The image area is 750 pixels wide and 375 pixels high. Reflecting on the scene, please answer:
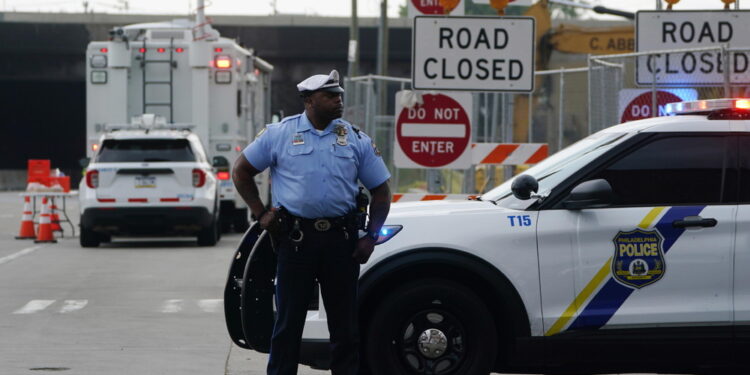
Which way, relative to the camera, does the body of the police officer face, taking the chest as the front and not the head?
toward the camera

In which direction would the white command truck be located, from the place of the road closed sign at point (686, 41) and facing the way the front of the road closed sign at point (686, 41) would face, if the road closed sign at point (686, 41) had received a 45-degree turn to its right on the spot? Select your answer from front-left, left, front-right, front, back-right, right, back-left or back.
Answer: right

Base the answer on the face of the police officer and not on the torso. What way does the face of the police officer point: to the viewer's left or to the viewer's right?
to the viewer's right

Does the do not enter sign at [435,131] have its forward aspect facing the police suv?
yes

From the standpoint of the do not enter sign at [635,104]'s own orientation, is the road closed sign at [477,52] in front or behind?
in front

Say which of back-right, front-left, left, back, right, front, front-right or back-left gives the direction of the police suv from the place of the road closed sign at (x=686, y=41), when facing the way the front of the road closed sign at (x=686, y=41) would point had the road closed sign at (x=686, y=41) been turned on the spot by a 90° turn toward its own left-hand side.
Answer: right

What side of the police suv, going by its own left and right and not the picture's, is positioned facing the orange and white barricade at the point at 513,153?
right

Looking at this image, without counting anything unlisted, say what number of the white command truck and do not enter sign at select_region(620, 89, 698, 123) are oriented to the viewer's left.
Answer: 0

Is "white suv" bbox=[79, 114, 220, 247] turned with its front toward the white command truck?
yes

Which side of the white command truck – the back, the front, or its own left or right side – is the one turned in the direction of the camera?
back

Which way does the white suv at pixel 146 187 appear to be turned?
away from the camera

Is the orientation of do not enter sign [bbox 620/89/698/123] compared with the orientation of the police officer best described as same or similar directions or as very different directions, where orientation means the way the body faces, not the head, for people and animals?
same or similar directions

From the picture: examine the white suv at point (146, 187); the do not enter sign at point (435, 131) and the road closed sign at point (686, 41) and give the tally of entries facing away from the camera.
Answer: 1

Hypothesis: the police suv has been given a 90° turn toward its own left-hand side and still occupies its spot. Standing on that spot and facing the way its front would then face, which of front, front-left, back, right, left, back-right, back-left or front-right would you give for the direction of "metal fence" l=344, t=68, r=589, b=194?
back

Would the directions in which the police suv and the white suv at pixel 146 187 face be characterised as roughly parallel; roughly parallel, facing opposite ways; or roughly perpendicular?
roughly perpendicular

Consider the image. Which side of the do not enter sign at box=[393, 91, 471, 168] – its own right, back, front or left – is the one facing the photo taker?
front

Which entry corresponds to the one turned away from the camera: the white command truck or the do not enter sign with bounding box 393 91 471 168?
the white command truck
